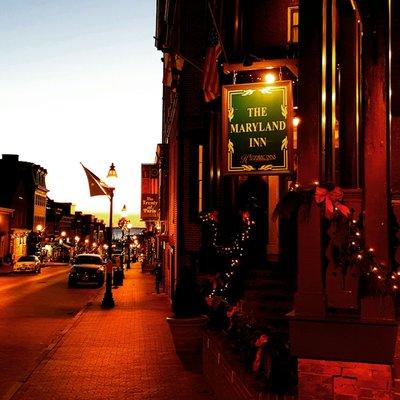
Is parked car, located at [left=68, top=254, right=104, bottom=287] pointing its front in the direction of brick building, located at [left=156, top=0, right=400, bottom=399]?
yes

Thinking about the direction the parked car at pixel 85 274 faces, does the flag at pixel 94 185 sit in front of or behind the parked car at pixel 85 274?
in front

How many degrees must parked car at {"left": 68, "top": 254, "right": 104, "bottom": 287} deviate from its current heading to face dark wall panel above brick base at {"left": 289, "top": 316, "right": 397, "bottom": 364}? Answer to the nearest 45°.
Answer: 0° — it already faces it

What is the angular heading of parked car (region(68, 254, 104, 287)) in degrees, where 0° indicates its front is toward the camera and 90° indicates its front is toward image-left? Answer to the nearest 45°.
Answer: approximately 0°

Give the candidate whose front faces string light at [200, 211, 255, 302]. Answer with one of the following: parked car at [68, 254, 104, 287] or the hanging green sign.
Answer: the parked car

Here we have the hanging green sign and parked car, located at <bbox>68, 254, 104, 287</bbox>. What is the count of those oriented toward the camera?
2

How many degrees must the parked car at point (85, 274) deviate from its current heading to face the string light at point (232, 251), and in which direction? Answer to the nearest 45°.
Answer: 0° — it already faces it

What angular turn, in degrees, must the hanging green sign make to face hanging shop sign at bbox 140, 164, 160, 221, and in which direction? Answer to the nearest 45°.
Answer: approximately 180°
